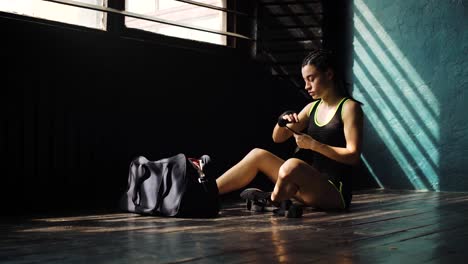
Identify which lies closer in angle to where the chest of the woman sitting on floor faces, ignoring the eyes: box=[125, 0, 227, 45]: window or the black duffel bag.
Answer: the black duffel bag

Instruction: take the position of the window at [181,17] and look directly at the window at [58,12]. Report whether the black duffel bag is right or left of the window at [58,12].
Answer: left

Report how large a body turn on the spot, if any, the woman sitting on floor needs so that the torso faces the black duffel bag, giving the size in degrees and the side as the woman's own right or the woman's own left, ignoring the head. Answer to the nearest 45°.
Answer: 0° — they already face it

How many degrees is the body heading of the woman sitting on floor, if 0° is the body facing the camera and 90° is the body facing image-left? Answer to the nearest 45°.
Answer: approximately 45°

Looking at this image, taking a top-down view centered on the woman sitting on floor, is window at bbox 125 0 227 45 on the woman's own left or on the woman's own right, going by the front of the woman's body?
on the woman's own right

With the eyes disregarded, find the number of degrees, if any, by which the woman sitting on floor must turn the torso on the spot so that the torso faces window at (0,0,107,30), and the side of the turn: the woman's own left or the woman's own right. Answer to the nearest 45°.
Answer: approximately 45° to the woman's own right
